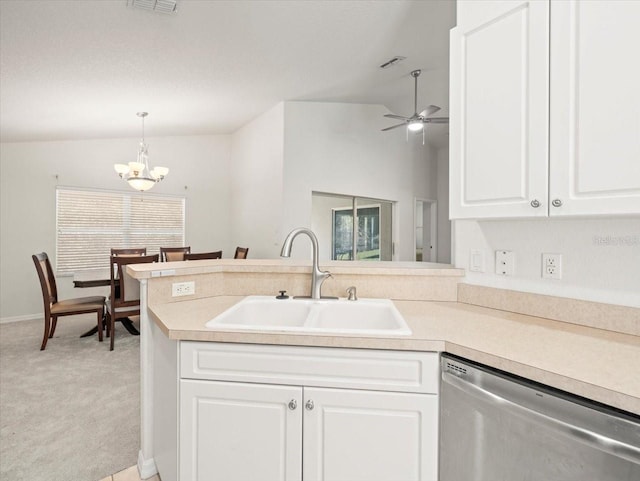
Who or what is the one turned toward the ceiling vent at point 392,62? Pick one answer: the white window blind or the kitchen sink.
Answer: the white window blind

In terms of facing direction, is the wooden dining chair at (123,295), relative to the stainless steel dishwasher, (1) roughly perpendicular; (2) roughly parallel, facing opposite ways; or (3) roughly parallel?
roughly perpendicular

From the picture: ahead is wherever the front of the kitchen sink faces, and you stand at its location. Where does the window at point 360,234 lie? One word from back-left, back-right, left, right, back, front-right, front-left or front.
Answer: back

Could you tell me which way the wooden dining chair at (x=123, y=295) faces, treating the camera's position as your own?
facing away from the viewer

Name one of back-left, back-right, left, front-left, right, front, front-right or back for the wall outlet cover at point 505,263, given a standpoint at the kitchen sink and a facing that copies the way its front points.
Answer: left

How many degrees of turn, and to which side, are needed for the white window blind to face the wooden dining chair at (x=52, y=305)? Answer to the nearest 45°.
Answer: approximately 45° to its right

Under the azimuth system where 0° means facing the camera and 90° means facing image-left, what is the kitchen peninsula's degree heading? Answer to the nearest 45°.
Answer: approximately 0°

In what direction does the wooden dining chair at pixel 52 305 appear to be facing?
to the viewer's right
